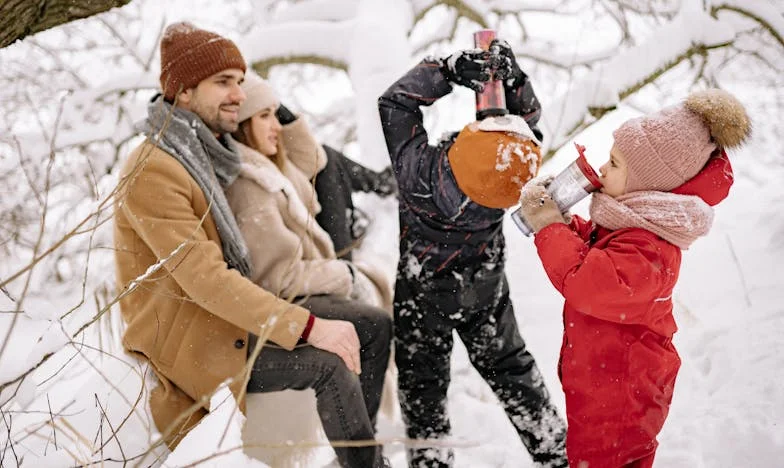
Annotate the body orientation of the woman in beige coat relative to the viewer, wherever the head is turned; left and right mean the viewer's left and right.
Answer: facing to the right of the viewer

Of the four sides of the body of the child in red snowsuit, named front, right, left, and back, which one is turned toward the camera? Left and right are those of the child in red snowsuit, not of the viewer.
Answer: left

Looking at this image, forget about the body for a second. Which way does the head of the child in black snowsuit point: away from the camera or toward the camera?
away from the camera

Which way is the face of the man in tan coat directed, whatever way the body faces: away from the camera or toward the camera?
toward the camera

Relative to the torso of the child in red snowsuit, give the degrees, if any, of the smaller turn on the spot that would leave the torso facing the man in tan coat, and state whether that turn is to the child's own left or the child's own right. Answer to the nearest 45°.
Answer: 0° — they already face them

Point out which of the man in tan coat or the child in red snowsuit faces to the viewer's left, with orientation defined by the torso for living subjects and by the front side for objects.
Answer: the child in red snowsuit

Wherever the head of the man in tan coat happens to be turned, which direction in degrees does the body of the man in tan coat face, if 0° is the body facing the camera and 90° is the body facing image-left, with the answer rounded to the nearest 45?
approximately 270°

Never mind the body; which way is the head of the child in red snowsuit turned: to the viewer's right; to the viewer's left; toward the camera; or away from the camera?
to the viewer's left
